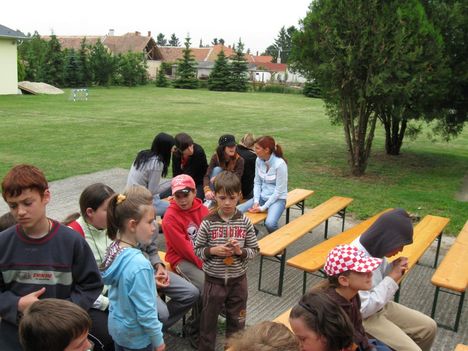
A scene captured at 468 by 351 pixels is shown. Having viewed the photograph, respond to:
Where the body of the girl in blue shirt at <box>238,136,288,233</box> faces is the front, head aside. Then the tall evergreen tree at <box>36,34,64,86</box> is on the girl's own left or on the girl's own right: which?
on the girl's own right

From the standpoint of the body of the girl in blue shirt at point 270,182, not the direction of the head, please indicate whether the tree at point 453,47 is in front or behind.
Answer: behind

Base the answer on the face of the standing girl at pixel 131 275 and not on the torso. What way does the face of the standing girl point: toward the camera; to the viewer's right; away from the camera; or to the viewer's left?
to the viewer's right

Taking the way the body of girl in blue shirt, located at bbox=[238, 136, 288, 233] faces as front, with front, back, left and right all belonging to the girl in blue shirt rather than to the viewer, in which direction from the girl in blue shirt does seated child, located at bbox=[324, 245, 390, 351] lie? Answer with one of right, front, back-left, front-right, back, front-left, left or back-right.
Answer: front-left

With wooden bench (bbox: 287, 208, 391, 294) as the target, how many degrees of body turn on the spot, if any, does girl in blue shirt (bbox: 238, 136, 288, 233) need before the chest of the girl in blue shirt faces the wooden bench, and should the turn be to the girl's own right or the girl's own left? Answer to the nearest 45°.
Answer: approximately 45° to the girl's own left

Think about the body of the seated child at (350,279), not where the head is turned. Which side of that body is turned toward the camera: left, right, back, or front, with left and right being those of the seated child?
right

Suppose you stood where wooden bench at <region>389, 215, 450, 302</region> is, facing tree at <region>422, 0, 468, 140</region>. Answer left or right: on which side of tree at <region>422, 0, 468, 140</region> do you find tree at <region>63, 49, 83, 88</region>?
left

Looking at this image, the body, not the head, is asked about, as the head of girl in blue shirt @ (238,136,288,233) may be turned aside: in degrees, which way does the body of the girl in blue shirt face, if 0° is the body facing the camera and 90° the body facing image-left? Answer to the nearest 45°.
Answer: approximately 45°

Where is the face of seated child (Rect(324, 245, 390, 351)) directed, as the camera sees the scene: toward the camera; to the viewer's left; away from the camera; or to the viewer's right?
to the viewer's right
